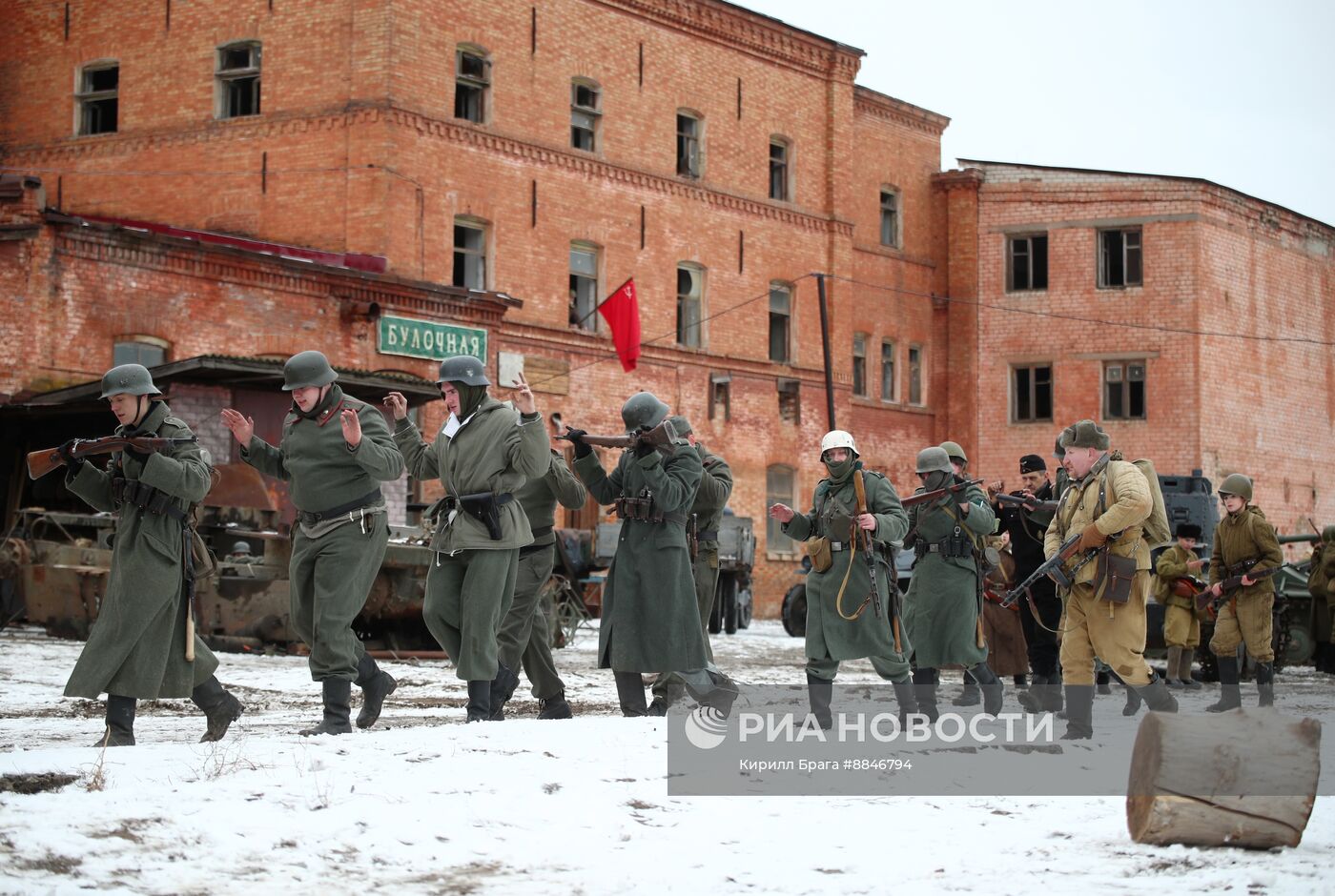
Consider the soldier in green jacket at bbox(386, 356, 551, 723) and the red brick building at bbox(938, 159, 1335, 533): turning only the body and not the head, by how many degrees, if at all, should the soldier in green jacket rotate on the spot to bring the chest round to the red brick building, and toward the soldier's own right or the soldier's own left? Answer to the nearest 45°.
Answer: approximately 180°

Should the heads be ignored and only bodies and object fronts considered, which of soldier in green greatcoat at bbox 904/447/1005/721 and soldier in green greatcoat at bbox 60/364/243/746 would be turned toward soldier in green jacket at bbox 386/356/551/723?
soldier in green greatcoat at bbox 904/447/1005/721

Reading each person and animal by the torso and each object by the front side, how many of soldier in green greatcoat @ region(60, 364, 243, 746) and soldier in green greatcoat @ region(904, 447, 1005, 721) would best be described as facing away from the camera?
0

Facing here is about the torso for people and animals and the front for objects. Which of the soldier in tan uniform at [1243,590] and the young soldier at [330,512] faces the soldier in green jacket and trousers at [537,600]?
the soldier in tan uniform

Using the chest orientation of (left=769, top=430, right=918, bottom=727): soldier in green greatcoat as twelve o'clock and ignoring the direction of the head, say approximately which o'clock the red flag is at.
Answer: The red flag is roughly at 4 o'clock from the soldier in green greatcoat.

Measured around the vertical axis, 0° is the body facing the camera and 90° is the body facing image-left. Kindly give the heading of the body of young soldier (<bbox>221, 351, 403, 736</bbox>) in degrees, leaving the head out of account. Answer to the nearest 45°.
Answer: approximately 45°

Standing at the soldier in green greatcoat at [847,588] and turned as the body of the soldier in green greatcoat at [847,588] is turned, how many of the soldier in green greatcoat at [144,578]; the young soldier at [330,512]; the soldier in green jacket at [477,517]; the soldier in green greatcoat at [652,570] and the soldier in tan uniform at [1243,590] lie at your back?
1

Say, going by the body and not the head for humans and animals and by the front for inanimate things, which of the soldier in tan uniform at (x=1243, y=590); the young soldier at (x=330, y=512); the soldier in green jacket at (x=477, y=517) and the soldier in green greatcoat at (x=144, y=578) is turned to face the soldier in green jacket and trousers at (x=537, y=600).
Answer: the soldier in tan uniform

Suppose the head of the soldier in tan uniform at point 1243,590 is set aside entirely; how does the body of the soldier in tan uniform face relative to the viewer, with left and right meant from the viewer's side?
facing the viewer and to the left of the viewer

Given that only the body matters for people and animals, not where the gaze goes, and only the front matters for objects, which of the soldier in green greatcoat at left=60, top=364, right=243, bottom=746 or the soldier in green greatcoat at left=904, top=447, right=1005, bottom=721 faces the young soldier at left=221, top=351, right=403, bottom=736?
the soldier in green greatcoat at left=904, top=447, right=1005, bottom=721

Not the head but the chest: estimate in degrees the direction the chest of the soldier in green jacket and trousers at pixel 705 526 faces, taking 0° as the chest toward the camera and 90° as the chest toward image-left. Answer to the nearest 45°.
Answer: approximately 90°

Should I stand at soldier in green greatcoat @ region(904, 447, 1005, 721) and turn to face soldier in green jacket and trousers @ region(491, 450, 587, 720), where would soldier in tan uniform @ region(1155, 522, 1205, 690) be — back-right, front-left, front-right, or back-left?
back-right

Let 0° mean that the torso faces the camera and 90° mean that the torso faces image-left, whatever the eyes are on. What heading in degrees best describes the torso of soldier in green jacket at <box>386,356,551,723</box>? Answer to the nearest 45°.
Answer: approximately 45°

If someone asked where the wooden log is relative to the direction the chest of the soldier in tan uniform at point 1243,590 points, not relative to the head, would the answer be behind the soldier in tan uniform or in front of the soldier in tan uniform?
in front
